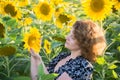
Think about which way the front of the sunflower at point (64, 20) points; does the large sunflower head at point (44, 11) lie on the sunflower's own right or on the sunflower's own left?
on the sunflower's own right

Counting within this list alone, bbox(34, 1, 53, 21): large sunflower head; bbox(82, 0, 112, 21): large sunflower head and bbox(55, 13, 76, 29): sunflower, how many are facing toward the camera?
3

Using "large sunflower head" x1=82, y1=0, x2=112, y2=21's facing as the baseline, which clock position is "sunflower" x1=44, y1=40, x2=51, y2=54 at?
The sunflower is roughly at 2 o'clock from the large sunflower head.

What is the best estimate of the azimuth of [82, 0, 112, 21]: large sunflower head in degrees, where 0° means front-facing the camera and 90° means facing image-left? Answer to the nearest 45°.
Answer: approximately 0°

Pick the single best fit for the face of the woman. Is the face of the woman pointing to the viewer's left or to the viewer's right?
to the viewer's left

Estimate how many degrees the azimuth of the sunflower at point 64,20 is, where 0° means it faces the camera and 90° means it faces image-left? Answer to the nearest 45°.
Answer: approximately 0°

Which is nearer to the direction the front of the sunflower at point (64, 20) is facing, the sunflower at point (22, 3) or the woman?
the woman
